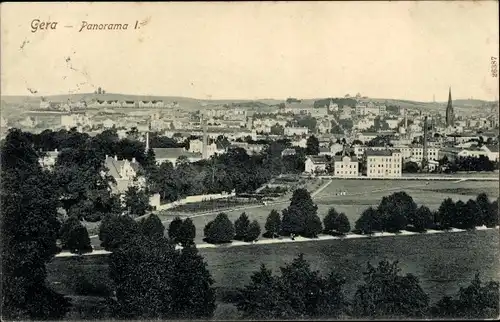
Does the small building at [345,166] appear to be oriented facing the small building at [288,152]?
no

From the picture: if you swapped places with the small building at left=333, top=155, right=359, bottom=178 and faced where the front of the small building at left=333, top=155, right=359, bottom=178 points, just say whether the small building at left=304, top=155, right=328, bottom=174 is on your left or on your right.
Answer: on your right

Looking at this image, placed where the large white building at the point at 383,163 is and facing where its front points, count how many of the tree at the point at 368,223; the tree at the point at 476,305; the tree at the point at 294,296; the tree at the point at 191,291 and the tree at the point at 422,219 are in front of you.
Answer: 5

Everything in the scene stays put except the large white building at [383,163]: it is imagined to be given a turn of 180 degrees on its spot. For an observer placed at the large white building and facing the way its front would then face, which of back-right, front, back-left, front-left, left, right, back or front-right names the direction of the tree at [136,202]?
back-left

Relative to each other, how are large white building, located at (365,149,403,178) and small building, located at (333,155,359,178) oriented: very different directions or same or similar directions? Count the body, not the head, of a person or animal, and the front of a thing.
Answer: same or similar directions

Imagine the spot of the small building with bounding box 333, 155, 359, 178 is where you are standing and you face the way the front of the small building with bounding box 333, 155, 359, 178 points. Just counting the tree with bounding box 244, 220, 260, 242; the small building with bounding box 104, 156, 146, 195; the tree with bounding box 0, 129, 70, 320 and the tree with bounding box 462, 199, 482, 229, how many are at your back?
0

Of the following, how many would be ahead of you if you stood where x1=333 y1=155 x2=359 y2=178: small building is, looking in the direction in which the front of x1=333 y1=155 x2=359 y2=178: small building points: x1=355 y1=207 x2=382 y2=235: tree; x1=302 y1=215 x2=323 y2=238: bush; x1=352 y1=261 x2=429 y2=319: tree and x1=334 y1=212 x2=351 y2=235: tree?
4

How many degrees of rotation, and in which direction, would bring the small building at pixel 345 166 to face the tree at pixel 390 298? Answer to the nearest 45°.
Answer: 0° — it already faces it

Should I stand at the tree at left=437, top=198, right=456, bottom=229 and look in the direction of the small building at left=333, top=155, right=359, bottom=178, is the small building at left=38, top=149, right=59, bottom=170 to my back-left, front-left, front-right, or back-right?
front-left

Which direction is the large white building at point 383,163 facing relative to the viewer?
toward the camera

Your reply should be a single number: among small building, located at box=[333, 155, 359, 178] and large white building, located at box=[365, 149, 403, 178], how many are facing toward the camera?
2

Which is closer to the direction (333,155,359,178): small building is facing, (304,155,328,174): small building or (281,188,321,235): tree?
the tree

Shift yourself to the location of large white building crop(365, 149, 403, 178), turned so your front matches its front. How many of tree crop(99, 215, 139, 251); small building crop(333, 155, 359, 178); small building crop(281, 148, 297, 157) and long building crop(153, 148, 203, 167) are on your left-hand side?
0

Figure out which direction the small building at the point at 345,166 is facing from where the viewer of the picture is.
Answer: facing the viewer

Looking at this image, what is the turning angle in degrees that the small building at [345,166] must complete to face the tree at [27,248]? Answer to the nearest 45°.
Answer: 0° — it already faces it

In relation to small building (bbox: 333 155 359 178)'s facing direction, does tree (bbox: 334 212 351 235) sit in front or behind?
in front

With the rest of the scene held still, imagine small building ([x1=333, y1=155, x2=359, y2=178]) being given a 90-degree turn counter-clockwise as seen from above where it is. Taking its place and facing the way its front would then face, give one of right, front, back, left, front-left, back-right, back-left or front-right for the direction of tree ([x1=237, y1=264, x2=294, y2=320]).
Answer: right

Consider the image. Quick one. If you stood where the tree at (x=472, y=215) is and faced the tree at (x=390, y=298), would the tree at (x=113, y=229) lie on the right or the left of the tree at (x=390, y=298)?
right

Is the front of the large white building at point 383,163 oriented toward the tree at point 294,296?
yes
